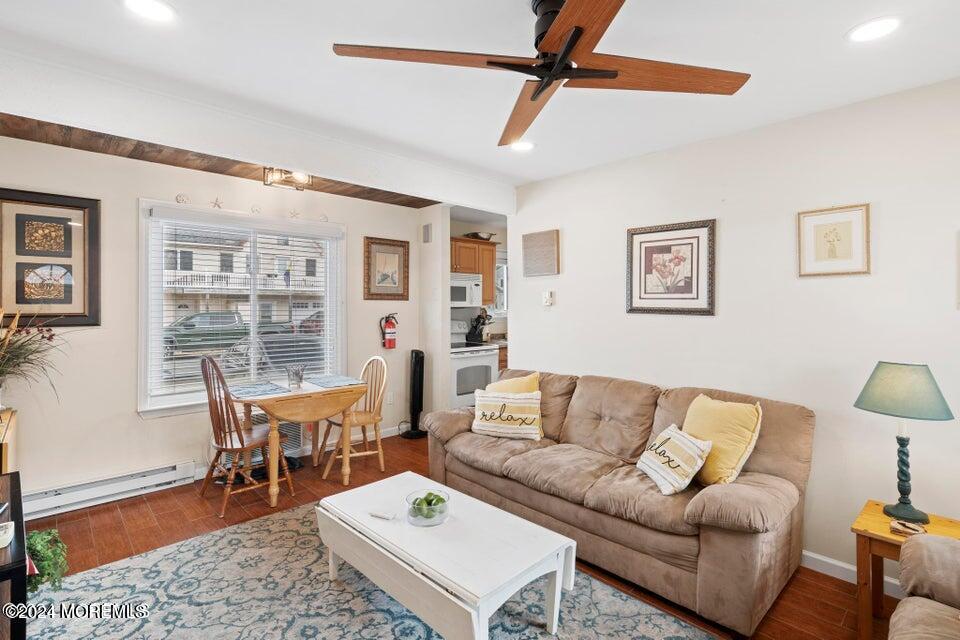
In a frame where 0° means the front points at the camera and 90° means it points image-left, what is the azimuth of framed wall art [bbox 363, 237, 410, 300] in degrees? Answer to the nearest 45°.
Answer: approximately 315°

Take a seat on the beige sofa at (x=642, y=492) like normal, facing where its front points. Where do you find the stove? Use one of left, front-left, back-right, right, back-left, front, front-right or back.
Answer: right

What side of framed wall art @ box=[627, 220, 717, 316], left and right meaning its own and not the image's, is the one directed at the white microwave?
right

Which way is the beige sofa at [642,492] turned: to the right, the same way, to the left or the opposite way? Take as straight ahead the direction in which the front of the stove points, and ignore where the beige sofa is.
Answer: to the right

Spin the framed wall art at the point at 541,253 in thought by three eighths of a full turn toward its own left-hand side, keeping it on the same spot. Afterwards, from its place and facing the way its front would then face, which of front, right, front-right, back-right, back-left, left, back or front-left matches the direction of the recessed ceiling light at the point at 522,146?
right

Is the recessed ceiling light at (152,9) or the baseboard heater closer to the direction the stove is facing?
the recessed ceiling light

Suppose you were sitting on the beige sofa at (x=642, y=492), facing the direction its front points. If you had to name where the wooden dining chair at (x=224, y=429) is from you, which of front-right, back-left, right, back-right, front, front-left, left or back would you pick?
front-right

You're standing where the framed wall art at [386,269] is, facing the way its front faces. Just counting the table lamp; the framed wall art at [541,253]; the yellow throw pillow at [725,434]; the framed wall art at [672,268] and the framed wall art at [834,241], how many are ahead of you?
5

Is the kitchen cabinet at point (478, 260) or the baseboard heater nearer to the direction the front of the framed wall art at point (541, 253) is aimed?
the baseboard heater

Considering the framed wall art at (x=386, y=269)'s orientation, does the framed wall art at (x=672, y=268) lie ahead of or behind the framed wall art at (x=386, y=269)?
ahead

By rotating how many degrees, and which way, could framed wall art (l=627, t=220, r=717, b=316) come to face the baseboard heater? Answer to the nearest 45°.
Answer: approximately 45° to its right

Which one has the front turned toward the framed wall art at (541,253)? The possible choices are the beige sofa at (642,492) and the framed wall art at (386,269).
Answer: the framed wall art at (386,269)

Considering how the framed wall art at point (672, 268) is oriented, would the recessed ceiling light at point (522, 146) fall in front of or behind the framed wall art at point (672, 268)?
in front

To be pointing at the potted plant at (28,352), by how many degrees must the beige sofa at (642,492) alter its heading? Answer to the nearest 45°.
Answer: approximately 45° to its right

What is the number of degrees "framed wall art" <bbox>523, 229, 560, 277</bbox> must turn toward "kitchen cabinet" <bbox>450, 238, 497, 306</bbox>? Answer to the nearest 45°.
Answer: approximately 90° to its right

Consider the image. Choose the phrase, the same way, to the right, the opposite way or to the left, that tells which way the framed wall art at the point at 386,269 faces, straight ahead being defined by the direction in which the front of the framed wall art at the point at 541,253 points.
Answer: to the left

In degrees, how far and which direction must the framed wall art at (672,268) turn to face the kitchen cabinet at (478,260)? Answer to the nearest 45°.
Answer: approximately 90° to its right
